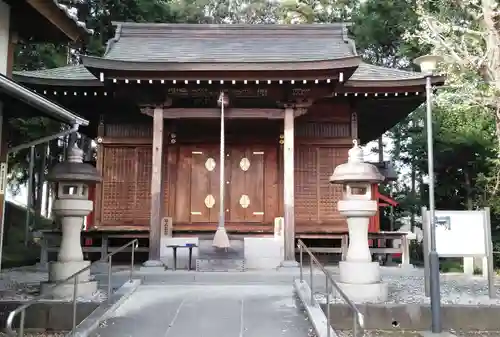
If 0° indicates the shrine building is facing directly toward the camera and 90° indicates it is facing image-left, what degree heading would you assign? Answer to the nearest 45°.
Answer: approximately 0°

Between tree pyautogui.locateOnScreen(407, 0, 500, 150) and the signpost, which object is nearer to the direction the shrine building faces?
the signpost

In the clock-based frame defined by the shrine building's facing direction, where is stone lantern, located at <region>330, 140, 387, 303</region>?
The stone lantern is roughly at 11 o'clock from the shrine building.

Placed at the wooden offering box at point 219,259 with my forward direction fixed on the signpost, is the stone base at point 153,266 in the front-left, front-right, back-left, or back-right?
back-right

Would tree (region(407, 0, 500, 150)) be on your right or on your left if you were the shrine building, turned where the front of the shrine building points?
on your left

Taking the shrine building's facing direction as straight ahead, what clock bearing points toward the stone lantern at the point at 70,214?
The stone lantern is roughly at 1 o'clock from the shrine building.

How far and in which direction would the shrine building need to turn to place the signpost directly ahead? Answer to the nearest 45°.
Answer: approximately 45° to its left
